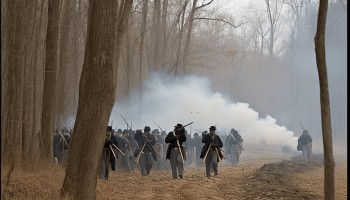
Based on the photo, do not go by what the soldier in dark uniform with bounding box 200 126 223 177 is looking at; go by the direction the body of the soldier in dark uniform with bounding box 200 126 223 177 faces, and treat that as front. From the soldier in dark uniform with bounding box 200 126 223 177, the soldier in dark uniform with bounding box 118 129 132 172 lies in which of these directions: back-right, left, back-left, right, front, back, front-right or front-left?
back-right

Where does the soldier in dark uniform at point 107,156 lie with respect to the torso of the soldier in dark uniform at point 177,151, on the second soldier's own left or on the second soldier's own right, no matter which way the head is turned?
on the second soldier's own right

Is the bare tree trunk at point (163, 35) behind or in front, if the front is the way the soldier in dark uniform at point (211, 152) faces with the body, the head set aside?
behind

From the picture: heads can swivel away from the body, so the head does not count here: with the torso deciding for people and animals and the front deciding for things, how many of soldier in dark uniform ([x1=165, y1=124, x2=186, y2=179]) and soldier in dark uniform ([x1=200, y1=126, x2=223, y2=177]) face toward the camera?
2

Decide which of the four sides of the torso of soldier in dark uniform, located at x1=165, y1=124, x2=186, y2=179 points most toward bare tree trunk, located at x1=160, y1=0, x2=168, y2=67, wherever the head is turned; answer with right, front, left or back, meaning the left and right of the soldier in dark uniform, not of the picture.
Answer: back

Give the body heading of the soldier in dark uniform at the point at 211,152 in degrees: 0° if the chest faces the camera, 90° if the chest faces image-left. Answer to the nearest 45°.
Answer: approximately 0°

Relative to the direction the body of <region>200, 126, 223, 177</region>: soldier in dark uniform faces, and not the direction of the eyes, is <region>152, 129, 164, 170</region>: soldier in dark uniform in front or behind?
behind

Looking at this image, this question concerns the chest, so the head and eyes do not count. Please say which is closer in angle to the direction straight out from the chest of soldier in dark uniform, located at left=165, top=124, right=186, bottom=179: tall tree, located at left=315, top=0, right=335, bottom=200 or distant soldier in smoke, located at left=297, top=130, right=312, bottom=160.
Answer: the tall tree
